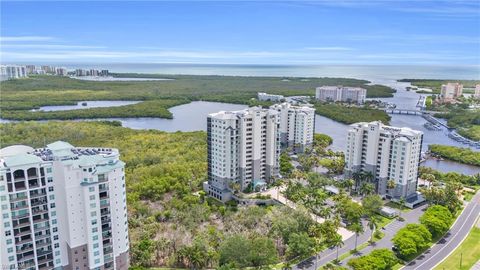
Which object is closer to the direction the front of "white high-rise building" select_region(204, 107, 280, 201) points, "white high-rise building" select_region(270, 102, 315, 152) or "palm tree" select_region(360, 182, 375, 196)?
the palm tree

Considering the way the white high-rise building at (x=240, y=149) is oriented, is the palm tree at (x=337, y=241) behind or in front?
in front

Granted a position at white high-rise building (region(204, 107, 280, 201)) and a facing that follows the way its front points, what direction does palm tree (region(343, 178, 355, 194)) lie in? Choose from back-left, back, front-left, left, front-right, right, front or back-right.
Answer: front-left

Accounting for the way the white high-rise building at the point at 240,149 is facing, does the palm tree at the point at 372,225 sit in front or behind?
in front

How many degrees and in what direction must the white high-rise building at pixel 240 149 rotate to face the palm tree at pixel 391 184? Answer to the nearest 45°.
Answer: approximately 45° to its left

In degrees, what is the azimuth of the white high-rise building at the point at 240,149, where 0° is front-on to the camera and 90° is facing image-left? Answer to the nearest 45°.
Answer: approximately 315°

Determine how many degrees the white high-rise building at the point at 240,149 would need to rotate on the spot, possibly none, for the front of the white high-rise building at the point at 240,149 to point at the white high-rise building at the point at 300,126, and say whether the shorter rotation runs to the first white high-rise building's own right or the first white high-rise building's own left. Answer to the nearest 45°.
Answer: approximately 90° to the first white high-rise building's own left

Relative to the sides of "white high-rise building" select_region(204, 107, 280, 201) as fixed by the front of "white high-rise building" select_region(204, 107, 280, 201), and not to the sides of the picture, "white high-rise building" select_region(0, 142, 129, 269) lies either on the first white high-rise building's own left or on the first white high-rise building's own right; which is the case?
on the first white high-rise building's own right

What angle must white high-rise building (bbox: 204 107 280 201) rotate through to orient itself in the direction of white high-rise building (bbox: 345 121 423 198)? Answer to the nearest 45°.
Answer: approximately 45° to its left
